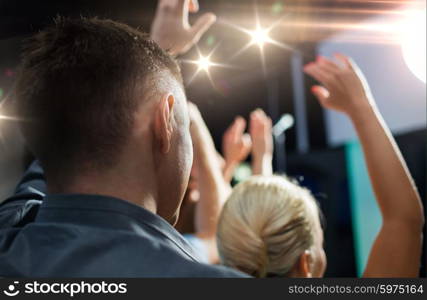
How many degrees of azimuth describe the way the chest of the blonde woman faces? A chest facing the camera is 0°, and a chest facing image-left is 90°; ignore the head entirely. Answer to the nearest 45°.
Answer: approximately 225°

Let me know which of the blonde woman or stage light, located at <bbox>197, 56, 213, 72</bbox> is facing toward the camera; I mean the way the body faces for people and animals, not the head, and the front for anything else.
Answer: the stage light

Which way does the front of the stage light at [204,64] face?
toward the camera

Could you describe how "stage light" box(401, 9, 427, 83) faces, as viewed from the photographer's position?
facing the viewer

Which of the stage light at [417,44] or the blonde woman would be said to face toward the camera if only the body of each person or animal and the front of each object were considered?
the stage light

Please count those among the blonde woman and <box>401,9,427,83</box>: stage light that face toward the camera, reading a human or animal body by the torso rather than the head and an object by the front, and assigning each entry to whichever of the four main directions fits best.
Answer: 1
